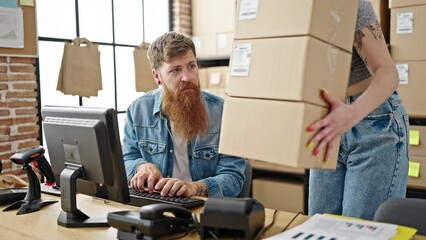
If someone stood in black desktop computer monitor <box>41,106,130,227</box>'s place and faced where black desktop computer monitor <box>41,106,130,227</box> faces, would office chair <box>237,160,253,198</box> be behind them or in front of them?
in front

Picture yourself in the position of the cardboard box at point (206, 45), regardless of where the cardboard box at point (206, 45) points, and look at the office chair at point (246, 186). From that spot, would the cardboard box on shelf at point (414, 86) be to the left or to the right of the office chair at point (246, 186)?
left

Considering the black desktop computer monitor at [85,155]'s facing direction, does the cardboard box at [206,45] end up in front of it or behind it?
in front

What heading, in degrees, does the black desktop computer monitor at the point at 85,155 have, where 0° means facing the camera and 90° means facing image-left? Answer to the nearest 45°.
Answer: approximately 225°

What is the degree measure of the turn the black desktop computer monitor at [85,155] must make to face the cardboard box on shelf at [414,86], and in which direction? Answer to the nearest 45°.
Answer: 0° — it already faces it

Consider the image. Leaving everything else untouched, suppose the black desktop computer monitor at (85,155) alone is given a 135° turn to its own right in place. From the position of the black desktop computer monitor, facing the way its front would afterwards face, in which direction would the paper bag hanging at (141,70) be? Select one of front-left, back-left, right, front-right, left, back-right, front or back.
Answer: back

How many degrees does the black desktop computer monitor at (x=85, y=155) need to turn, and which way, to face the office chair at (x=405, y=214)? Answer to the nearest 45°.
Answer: approximately 45° to its right

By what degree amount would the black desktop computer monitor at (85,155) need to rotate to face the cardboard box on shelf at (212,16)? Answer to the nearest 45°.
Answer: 0° — it already faces it

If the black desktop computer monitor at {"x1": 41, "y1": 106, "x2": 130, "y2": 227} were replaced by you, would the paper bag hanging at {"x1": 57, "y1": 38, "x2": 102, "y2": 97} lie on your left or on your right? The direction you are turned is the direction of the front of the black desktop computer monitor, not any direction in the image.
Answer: on your left
